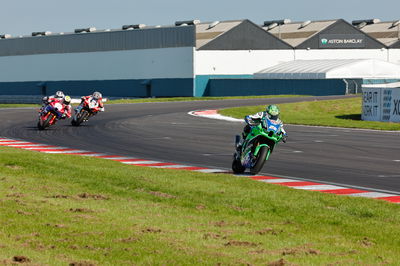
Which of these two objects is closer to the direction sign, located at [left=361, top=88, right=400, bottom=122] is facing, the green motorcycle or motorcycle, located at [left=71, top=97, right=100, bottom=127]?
the green motorcycle

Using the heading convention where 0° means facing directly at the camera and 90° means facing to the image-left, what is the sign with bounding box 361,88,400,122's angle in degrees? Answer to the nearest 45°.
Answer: approximately 0°

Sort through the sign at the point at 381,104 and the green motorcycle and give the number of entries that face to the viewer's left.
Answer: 0

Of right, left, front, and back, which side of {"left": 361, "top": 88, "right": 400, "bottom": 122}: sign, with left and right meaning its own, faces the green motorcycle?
front

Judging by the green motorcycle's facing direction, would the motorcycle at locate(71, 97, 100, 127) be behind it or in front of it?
behind

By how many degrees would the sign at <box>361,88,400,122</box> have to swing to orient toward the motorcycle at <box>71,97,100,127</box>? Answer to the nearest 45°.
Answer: approximately 45° to its right

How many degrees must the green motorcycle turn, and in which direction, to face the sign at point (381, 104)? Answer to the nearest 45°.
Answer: approximately 135° to its left

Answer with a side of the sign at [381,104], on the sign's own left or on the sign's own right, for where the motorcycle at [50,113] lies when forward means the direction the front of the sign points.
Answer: on the sign's own right
